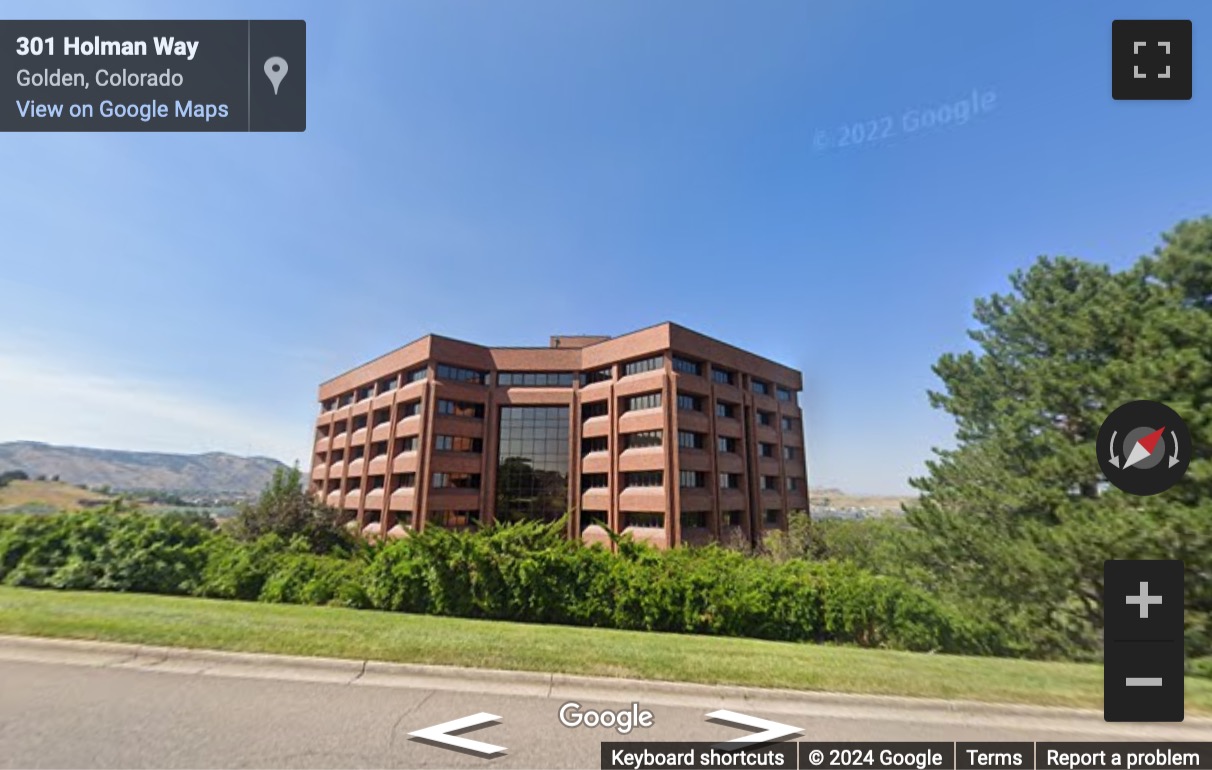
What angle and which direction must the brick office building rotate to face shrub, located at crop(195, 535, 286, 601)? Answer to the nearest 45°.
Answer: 0° — it already faces it

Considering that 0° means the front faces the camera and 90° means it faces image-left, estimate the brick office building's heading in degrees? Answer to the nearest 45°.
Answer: approximately 0°

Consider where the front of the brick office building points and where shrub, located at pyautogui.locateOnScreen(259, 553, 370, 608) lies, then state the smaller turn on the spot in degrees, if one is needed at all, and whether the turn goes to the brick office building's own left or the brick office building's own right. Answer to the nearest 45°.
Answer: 0° — it already faces it
